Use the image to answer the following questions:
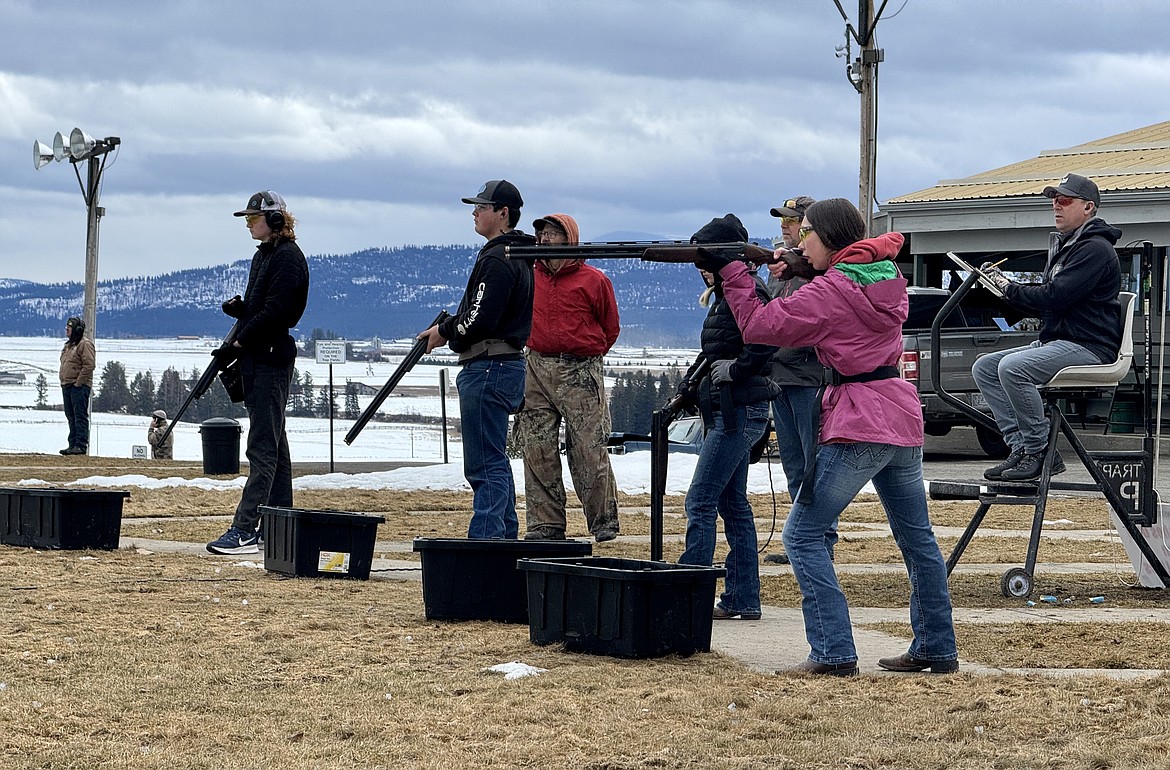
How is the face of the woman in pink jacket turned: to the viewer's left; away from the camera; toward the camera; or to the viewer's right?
to the viewer's left

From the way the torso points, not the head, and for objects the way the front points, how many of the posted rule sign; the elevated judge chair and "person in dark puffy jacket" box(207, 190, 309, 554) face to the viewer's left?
2

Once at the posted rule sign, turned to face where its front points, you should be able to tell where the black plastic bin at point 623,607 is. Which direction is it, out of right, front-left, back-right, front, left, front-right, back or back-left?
front

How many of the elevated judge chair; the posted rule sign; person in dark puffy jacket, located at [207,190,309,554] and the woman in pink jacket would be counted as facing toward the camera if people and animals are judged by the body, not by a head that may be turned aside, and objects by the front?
1

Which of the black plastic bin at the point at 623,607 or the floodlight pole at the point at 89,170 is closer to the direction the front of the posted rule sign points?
the black plastic bin

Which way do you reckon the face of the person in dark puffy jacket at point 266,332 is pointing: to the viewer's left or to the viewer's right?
to the viewer's left

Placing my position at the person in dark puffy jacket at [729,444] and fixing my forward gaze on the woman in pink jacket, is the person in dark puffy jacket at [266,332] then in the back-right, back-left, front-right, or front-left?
back-right

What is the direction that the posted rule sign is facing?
toward the camera

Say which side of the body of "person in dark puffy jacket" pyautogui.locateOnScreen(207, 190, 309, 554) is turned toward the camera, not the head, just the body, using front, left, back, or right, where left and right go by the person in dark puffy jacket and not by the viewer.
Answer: left

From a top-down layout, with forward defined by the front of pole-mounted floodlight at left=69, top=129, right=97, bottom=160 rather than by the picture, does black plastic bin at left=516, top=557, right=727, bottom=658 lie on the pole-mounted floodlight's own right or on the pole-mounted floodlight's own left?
on the pole-mounted floodlight's own left

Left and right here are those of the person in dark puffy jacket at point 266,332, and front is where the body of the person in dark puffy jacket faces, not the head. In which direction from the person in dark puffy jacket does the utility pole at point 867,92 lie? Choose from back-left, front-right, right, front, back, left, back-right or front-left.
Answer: back-right

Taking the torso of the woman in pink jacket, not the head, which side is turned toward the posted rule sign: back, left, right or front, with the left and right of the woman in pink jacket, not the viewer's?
front

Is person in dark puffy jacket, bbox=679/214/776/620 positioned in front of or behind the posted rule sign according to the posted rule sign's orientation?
in front

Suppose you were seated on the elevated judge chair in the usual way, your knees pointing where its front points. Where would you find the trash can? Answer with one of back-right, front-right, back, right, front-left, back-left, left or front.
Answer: front-right

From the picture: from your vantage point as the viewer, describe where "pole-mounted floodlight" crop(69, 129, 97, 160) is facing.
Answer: facing the viewer and to the left of the viewer

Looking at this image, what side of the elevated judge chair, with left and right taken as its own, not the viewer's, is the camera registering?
left

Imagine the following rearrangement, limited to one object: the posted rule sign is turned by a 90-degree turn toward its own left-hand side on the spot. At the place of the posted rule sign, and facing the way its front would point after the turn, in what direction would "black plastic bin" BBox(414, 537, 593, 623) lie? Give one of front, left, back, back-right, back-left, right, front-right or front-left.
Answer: right

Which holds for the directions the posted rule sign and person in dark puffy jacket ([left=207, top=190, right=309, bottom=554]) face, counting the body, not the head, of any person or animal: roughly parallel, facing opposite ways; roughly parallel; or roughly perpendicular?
roughly perpendicular
